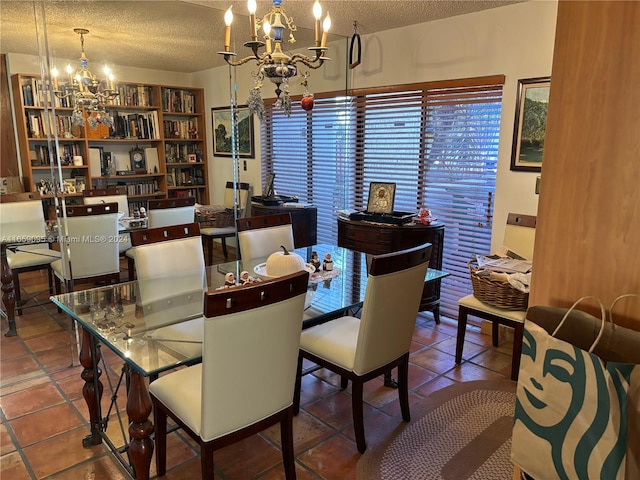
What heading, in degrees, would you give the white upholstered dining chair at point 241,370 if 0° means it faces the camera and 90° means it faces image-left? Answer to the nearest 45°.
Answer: approximately 135°

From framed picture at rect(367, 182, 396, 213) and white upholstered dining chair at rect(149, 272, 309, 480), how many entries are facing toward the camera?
1

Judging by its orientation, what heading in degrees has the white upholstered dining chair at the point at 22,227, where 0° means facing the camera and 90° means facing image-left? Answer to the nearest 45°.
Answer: approximately 315°

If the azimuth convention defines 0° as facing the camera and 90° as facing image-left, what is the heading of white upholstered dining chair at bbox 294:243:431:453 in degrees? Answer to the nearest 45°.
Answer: approximately 135°

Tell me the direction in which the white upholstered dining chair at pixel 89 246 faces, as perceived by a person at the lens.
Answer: facing away from the viewer and to the left of the viewer

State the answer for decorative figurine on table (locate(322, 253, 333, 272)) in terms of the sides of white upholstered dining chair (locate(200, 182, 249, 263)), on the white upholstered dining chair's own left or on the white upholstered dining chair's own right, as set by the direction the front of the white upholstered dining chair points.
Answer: on the white upholstered dining chair's own left
